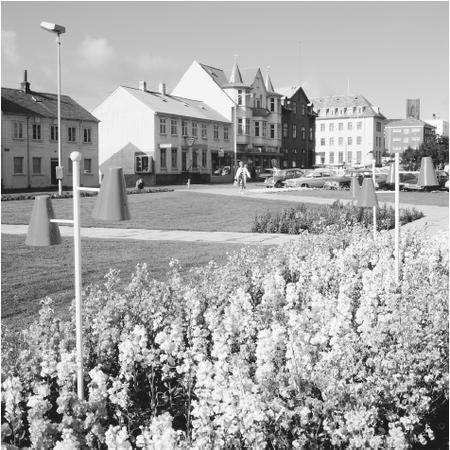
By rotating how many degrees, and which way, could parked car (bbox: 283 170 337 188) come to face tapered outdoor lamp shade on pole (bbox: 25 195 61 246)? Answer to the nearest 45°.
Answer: approximately 45° to its left

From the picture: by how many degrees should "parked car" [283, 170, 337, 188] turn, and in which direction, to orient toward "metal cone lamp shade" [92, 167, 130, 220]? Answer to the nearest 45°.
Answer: approximately 45° to its left

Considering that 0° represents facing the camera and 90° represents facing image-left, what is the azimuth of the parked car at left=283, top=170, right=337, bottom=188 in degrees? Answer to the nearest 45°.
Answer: approximately 45°

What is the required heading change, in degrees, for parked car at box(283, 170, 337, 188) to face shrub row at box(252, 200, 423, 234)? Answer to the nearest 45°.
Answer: approximately 45° to its left

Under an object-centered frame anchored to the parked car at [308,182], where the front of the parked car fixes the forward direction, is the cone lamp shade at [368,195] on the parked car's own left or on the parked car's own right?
on the parked car's own left
